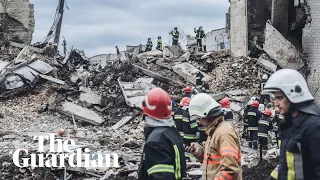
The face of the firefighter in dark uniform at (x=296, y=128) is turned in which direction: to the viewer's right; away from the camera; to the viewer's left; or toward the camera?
to the viewer's left

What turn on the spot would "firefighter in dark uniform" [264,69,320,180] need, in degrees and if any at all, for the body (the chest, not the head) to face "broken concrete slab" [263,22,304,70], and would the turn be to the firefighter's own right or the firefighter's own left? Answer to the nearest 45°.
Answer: approximately 90° to the firefighter's own right

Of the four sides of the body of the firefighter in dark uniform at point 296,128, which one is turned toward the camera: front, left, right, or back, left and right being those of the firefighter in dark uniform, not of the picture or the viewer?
left

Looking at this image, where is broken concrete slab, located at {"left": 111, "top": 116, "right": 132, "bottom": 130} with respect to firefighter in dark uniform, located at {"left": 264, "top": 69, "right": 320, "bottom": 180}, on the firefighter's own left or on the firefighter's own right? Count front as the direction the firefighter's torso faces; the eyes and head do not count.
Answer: on the firefighter's own right

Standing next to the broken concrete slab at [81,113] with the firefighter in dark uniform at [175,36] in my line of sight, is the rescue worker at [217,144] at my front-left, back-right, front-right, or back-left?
back-right
